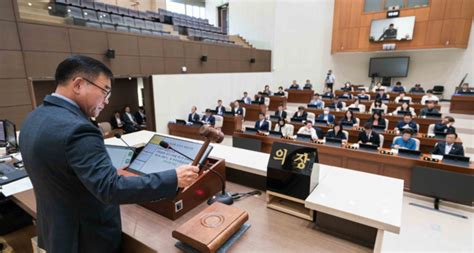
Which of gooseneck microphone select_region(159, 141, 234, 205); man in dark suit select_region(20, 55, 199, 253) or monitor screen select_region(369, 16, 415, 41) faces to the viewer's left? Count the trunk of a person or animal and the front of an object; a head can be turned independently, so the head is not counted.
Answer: the gooseneck microphone

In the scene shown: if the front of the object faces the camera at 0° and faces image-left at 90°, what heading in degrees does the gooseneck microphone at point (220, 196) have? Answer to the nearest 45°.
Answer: approximately 90°

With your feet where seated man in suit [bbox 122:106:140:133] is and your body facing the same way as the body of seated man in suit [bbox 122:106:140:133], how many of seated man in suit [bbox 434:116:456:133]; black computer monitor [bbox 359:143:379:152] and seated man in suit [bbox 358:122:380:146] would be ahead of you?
3

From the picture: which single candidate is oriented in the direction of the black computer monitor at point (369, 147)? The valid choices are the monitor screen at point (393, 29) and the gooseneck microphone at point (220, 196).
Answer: the monitor screen

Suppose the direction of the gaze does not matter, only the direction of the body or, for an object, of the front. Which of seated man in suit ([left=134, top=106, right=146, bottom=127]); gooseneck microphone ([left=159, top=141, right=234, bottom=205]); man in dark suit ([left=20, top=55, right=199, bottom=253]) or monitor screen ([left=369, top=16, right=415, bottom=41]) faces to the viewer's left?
the gooseneck microphone

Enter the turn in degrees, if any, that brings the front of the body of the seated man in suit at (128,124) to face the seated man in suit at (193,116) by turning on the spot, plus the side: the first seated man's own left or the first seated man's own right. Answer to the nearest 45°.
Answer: approximately 45° to the first seated man's own left

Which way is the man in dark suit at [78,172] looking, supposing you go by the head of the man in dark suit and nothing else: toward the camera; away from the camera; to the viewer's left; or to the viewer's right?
to the viewer's right

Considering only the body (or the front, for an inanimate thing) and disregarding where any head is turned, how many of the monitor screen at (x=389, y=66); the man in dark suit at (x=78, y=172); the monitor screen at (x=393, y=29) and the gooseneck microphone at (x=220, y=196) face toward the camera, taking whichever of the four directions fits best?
2

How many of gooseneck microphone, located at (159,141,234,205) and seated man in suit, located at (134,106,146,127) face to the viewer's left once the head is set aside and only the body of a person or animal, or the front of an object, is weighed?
1

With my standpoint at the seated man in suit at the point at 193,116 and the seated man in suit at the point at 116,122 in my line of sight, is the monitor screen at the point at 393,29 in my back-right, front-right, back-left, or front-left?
back-right
